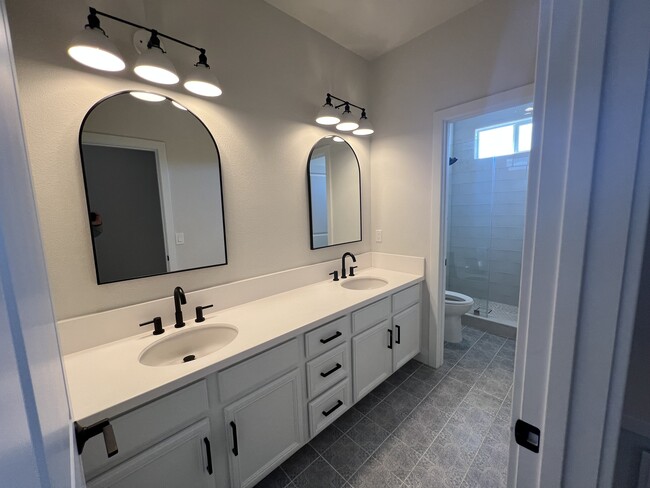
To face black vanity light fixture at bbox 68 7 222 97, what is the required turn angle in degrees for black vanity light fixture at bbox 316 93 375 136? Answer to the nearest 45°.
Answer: approximately 90° to its right

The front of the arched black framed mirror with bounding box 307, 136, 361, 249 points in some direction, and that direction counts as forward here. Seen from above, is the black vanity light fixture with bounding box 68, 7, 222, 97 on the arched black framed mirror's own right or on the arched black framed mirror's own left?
on the arched black framed mirror's own right

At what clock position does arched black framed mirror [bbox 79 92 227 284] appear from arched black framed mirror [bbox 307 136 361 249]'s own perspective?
arched black framed mirror [bbox 79 92 227 284] is roughly at 3 o'clock from arched black framed mirror [bbox 307 136 361 249].

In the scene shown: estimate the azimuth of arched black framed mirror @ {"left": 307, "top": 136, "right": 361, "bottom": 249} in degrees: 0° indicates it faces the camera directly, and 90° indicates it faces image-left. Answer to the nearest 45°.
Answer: approximately 315°

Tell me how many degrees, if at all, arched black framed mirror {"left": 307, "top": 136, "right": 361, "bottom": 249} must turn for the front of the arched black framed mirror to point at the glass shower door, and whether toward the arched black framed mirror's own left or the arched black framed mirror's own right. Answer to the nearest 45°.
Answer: approximately 90° to the arched black framed mirror's own left

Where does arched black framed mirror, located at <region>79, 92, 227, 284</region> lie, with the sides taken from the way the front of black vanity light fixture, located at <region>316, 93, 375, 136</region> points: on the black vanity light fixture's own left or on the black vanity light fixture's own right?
on the black vanity light fixture's own right

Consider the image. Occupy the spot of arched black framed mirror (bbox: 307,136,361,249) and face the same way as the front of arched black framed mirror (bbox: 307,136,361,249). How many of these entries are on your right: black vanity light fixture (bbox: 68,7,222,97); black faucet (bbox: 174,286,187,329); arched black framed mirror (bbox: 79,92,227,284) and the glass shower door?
3

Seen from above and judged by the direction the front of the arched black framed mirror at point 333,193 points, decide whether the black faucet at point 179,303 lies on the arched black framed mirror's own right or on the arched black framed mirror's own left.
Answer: on the arched black framed mirror's own right

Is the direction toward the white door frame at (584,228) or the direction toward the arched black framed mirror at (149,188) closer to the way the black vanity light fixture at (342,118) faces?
the white door frame

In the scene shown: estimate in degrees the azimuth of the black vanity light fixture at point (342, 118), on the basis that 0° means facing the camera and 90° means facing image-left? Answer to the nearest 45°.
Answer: approximately 315°

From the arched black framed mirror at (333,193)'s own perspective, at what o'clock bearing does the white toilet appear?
The white toilet is roughly at 10 o'clock from the arched black framed mirror.

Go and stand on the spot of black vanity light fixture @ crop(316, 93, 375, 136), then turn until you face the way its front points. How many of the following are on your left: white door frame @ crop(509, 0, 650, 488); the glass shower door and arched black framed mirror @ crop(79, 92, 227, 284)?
1

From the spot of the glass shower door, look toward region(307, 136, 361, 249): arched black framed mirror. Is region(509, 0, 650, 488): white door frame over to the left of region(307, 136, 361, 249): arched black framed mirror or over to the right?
left
